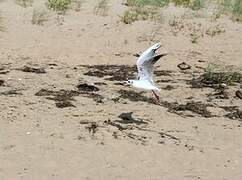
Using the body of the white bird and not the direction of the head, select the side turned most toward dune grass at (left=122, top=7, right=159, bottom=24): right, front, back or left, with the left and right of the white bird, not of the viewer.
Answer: right

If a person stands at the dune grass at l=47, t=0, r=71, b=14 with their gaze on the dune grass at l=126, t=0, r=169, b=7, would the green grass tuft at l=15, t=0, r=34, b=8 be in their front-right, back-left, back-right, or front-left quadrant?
back-left

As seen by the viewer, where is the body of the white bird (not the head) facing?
to the viewer's left

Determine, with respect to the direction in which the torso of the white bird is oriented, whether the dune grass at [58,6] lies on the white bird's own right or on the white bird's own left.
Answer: on the white bird's own right

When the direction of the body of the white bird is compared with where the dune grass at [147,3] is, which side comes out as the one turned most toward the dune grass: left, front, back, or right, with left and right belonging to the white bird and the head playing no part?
right
